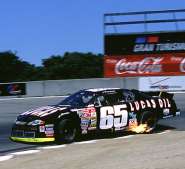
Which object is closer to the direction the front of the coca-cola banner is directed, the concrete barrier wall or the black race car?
the black race car

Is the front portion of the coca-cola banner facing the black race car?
yes

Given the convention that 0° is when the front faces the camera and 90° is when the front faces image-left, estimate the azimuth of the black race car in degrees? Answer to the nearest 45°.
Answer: approximately 45°

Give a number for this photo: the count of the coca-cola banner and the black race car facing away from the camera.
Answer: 0

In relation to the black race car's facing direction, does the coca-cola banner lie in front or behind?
behind

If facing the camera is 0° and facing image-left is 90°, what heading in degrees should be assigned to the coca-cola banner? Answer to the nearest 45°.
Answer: approximately 0°
